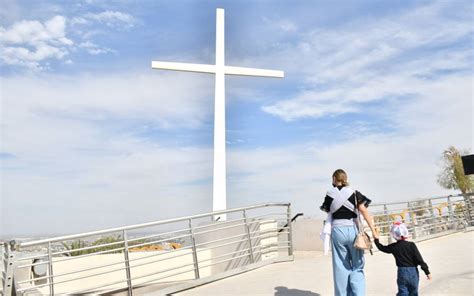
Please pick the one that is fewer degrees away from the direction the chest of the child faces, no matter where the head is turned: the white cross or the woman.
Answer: the white cross

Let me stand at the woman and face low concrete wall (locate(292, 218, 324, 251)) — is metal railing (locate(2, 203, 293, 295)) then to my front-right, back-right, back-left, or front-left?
front-left

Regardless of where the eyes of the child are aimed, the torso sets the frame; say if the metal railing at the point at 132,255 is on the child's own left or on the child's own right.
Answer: on the child's own left

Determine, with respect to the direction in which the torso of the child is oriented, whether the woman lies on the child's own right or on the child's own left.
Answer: on the child's own left

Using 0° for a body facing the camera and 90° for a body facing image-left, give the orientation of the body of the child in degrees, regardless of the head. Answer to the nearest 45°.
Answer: approximately 180°

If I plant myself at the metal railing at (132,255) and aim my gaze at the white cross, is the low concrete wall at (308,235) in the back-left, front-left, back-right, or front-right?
front-right

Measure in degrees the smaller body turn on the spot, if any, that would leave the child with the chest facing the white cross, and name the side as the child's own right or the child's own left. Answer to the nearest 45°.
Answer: approximately 45° to the child's own left

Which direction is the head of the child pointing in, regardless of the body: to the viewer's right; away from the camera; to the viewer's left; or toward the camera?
away from the camera

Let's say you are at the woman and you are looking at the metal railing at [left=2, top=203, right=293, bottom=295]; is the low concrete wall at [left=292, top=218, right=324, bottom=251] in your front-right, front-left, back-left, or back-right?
front-right

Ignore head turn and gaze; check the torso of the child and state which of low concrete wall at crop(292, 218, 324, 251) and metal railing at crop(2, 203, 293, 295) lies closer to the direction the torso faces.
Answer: the low concrete wall

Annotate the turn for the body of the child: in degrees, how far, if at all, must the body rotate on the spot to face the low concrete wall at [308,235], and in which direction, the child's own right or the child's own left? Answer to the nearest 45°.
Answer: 0° — they already face it
